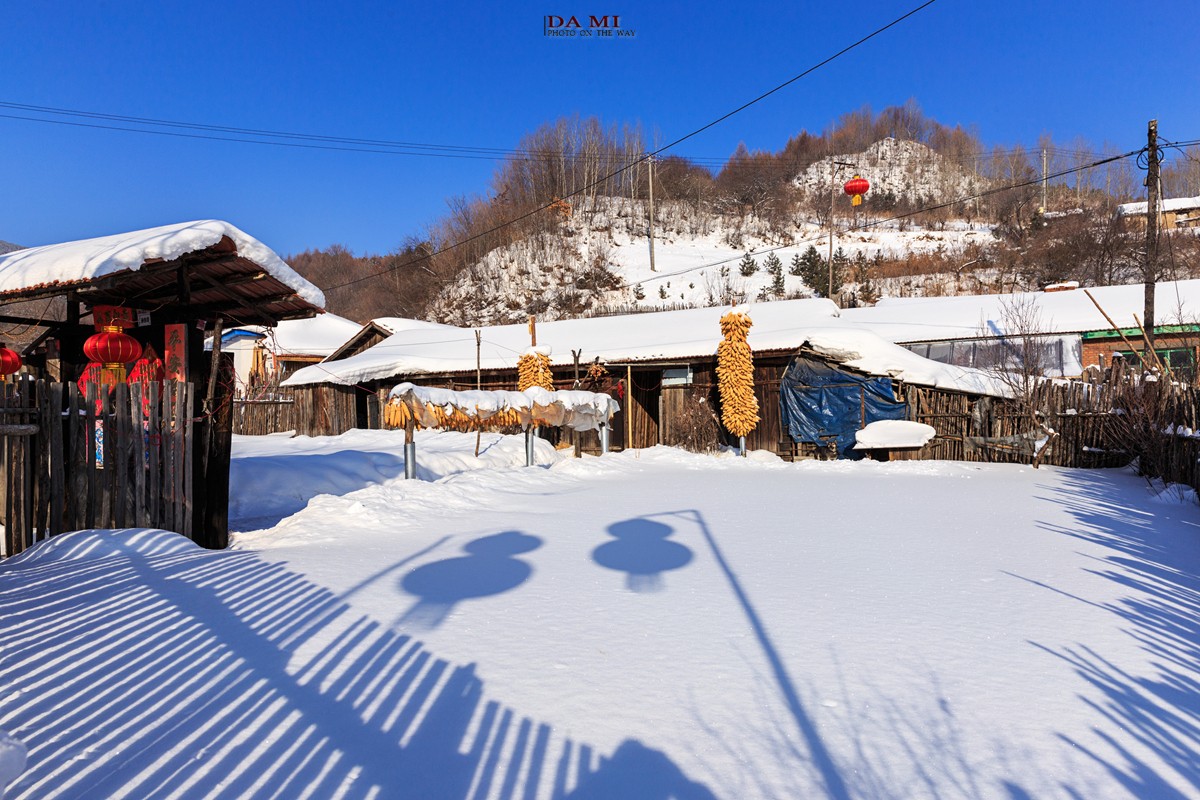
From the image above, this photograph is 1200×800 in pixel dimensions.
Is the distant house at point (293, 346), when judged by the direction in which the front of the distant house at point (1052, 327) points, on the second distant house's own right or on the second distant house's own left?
on the second distant house's own right

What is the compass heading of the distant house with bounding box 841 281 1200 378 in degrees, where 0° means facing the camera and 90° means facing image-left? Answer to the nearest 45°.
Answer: approximately 0°

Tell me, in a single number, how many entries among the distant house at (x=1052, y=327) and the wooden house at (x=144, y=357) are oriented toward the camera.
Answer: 2

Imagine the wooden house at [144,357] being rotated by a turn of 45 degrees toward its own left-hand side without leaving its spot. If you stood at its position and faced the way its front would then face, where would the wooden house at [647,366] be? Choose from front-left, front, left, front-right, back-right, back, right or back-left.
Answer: left

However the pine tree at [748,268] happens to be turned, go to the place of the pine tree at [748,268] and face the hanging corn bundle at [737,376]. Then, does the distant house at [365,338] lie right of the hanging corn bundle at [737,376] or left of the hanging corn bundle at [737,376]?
right

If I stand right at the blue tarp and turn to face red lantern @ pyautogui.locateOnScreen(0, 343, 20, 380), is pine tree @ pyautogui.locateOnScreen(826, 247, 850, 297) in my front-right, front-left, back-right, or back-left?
back-right

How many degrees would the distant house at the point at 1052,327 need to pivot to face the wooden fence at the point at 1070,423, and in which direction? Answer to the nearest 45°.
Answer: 0° — it already faces it

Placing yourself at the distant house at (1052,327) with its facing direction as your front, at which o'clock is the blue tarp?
The blue tarp is roughly at 1 o'clock from the distant house.

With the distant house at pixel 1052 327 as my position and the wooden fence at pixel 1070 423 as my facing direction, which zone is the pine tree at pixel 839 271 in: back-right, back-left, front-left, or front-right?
back-right

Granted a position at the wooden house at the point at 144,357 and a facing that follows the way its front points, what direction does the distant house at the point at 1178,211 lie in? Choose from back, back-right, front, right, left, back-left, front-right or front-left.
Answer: left

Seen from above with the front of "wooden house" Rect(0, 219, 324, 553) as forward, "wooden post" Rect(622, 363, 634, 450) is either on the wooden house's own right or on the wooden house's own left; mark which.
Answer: on the wooden house's own left

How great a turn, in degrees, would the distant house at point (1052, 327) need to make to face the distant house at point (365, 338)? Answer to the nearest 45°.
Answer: approximately 90° to its right

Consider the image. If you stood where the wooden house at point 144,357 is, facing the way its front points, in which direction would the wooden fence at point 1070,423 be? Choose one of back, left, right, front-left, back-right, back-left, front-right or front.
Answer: left
